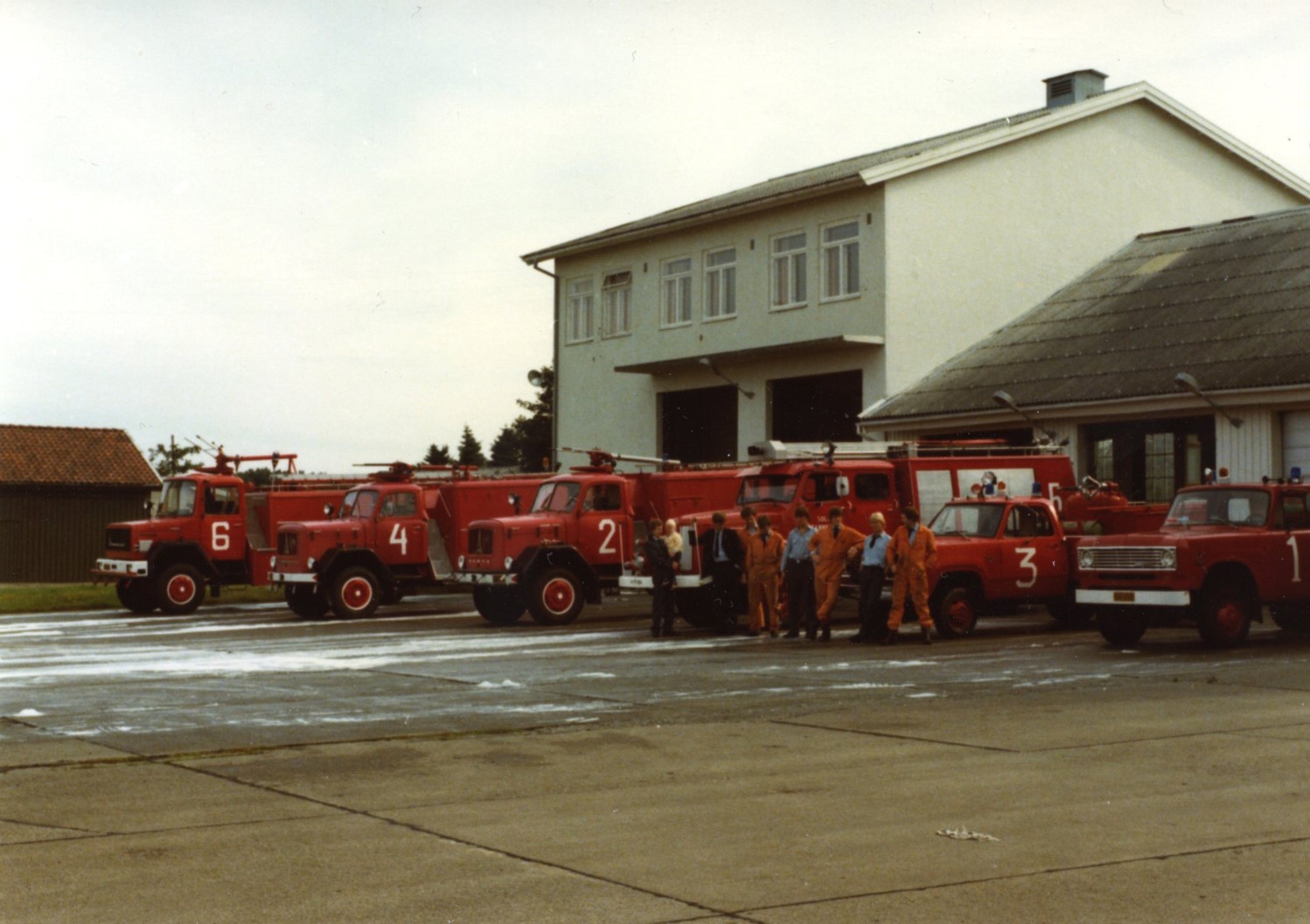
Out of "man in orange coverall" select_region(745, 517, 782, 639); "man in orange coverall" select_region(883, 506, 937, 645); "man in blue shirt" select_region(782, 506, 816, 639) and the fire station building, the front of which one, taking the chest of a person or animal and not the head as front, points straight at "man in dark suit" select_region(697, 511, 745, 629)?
the fire station building

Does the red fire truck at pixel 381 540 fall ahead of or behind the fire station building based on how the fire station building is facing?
ahead

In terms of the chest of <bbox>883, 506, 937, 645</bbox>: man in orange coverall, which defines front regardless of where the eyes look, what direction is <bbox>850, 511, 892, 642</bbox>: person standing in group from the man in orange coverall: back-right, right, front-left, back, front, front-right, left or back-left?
back-right

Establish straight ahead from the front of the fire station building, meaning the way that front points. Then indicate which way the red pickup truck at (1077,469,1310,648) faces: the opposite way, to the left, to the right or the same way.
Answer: the same way

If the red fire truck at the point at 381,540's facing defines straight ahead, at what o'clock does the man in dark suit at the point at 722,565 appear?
The man in dark suit is roughly at 9 o'clock from the red fire truck.

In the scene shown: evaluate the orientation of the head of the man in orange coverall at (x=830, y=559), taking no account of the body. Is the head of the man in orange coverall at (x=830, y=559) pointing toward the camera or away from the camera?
toward the camera

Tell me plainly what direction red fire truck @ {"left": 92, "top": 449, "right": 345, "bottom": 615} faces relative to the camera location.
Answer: facing the viewer and to the left of the viewer

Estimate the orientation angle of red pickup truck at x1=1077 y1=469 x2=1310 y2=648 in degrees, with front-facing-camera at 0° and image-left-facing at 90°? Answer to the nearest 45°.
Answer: approximately 45°

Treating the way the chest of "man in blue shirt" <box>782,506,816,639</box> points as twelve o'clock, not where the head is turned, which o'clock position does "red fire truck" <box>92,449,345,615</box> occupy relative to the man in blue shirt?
The red fire truck is roughly at 4 o'clock from the man in blue shirt.

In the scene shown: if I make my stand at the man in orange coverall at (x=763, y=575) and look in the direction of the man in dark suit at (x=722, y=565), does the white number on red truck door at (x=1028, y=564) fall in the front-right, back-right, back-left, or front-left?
back-right

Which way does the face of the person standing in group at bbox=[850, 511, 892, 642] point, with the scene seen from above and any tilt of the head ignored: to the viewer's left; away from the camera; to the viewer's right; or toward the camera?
toward the camera

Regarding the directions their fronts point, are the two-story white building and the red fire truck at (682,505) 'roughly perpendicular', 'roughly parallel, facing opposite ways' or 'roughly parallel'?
roughly parallel

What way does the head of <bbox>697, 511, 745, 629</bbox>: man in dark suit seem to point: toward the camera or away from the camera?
toward the camera

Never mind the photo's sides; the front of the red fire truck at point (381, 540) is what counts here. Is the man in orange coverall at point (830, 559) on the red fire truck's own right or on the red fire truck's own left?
on the red fire truck's own left

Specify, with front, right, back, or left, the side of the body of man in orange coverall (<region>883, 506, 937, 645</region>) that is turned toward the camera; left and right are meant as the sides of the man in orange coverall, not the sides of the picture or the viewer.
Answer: front

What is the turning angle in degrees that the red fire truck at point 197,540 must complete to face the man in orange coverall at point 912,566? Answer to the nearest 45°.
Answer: approximately 90° to its left

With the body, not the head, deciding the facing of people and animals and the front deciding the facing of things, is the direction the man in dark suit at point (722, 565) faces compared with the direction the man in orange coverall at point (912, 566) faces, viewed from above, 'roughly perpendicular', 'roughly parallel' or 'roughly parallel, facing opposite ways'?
roughly parallel

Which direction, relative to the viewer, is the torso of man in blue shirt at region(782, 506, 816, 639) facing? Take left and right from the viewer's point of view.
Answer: facing the viewer

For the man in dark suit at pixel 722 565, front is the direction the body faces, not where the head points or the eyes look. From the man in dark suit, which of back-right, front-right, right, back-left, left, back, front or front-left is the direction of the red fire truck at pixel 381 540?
back-right

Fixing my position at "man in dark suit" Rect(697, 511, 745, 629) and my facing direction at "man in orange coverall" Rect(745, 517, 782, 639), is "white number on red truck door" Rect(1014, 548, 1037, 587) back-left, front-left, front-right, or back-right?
front-left

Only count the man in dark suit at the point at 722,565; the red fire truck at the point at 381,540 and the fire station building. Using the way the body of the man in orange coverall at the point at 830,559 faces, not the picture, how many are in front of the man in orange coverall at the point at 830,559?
0

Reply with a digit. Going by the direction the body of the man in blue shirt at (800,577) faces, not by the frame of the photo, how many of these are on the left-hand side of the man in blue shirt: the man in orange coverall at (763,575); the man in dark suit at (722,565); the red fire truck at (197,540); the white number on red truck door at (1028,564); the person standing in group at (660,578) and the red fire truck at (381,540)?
1
